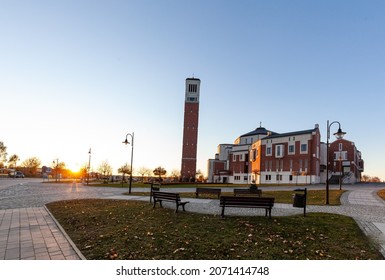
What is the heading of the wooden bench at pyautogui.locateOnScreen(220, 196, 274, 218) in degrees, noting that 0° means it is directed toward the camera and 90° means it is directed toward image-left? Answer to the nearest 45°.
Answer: approximately 180°

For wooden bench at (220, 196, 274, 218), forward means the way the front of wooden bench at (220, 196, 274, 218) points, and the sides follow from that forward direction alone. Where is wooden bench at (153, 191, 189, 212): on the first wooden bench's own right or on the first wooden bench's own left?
on the first wooden bench's own left

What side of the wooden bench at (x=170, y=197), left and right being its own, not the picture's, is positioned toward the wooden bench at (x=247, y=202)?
right
